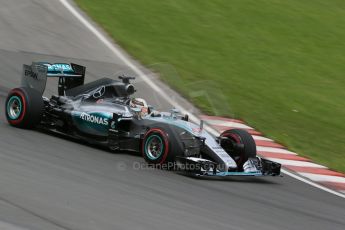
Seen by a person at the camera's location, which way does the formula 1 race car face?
facing the viewer and to the right of the viewer
